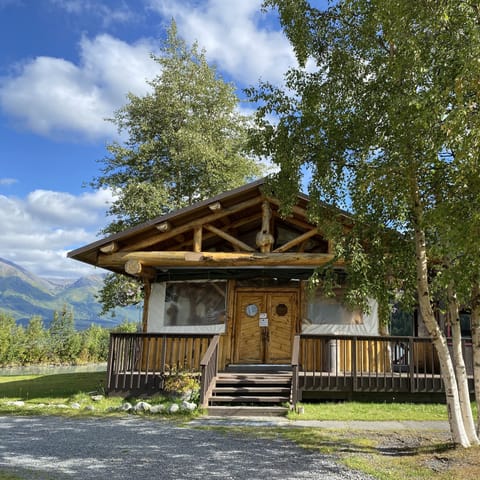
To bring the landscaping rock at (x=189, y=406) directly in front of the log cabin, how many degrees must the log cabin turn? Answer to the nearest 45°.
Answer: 0° — it already faces it

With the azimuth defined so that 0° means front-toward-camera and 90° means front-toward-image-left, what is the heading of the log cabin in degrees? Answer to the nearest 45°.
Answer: approximately 0°

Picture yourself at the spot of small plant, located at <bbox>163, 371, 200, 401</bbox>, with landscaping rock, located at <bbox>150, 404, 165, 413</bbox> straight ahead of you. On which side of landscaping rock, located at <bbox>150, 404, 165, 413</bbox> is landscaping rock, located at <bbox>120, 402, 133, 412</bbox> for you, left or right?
right

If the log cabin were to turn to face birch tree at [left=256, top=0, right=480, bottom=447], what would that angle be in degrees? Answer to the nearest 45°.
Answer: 0° — it already faces it

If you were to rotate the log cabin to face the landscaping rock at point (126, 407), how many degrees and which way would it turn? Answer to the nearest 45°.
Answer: approximately 45° to its right

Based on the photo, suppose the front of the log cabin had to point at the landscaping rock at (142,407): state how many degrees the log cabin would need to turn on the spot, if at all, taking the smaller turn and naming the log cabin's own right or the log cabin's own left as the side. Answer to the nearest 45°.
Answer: approximately 45° to the log cabin's own right
